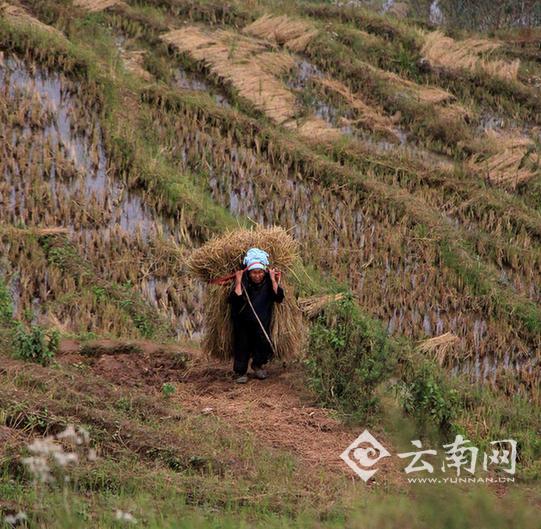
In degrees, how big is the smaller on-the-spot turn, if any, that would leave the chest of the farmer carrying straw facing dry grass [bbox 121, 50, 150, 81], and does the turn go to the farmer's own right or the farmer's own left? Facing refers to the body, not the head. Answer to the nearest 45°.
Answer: approximately 180°

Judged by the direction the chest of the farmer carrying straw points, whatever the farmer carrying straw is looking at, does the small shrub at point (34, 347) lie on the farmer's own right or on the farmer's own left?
on the farmer's own right

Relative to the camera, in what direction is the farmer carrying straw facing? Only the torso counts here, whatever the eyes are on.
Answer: toward the camera

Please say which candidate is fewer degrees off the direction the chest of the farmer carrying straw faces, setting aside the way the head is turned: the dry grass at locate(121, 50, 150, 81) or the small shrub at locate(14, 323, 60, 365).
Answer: the small shrub

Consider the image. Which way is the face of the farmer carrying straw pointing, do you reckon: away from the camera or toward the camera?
toward the camera

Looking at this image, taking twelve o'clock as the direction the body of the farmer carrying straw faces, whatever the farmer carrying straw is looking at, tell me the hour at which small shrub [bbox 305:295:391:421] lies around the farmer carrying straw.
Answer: The small shrub is roughly at 10 o'clock from the farmer carrying straw.

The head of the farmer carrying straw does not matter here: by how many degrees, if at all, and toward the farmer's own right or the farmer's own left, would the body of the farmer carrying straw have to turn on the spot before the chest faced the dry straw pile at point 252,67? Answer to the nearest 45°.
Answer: approximately 180°

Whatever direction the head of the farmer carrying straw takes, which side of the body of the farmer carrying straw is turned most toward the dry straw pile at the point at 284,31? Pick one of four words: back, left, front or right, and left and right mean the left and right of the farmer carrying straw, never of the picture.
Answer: back

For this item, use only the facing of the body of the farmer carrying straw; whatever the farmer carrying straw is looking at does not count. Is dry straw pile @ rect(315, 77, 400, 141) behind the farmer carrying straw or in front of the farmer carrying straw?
behind

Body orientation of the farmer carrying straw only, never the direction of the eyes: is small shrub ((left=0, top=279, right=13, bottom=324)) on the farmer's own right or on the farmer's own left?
on the farmer's own right

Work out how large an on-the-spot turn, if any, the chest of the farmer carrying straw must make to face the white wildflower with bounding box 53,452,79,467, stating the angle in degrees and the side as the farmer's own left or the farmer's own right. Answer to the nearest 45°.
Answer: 0° — they already face it

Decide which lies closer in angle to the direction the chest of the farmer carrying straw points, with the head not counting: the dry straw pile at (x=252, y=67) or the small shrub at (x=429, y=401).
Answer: the small shrub

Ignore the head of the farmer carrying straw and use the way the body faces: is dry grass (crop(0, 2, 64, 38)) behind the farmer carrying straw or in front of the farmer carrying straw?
behind
